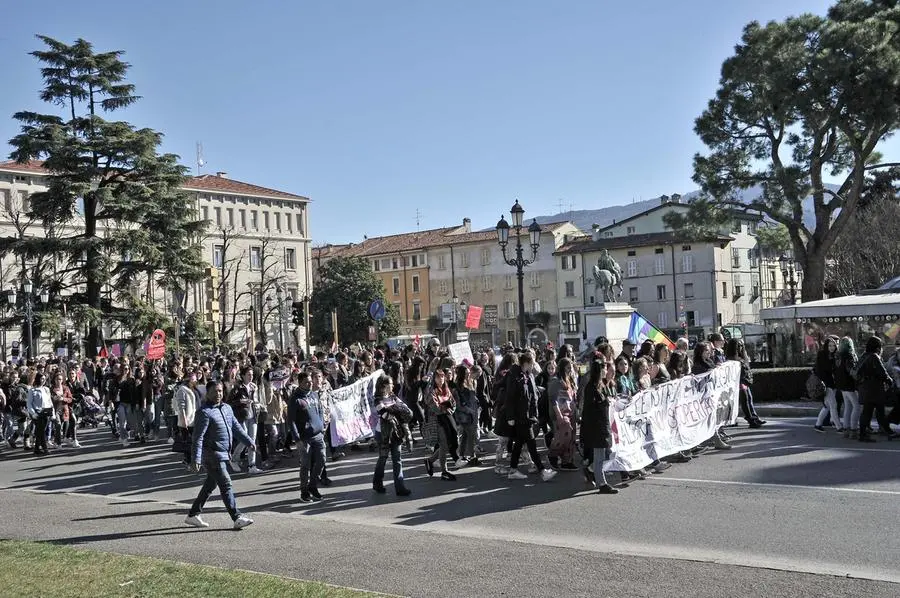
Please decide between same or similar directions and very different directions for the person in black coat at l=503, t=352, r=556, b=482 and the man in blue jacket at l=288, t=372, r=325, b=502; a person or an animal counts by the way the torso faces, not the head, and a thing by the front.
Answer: same or similar directions

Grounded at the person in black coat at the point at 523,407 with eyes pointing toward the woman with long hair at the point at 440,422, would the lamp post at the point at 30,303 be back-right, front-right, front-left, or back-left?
front-right

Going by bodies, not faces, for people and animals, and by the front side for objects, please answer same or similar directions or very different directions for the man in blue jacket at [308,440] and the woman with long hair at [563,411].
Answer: same or similar directions

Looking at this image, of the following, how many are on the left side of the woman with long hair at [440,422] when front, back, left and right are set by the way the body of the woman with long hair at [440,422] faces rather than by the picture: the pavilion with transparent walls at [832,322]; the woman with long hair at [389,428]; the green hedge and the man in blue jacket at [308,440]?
2

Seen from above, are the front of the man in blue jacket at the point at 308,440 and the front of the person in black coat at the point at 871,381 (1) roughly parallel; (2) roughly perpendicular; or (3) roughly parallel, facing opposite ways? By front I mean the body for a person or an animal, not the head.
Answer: roughly parallel

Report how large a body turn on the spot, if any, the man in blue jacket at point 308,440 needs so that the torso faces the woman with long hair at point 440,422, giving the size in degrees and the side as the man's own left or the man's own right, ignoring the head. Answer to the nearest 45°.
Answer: approximately 90° to the man's own left
